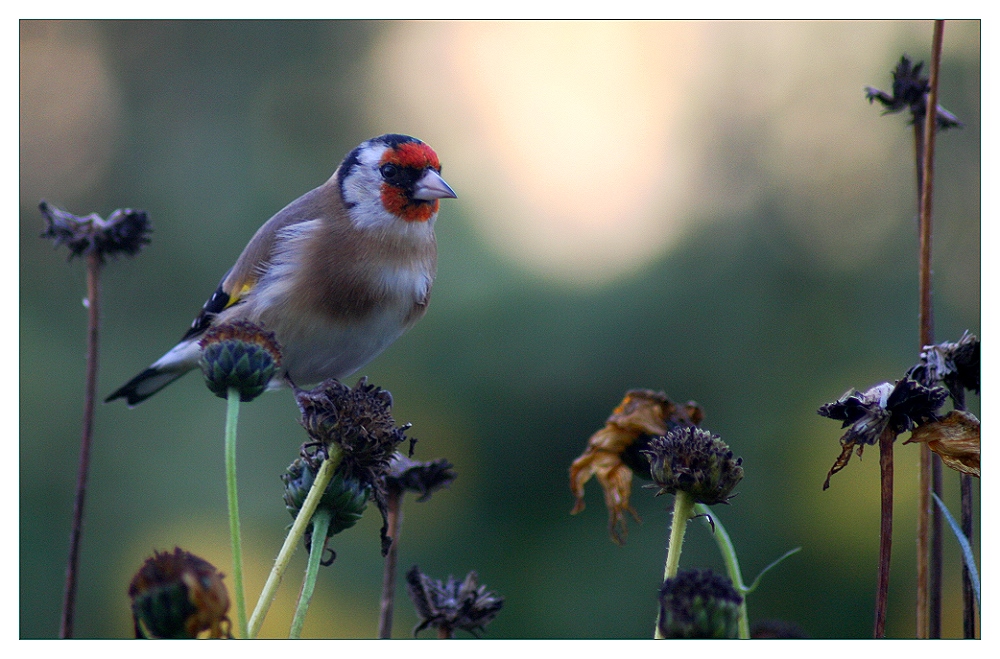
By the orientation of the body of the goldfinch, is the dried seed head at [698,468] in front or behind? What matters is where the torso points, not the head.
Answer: in front

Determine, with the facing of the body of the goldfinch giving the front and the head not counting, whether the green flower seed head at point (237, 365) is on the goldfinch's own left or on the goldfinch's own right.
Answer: on the goldfinch's own right

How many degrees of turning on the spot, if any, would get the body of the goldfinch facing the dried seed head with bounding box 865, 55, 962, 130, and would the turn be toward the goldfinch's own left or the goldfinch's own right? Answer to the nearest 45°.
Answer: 0° — it already faces it

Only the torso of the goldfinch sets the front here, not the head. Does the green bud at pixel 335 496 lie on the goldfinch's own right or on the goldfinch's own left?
on the goldfinch's own right

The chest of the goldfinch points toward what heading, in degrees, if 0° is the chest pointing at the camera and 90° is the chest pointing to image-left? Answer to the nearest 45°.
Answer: approximately 315°
